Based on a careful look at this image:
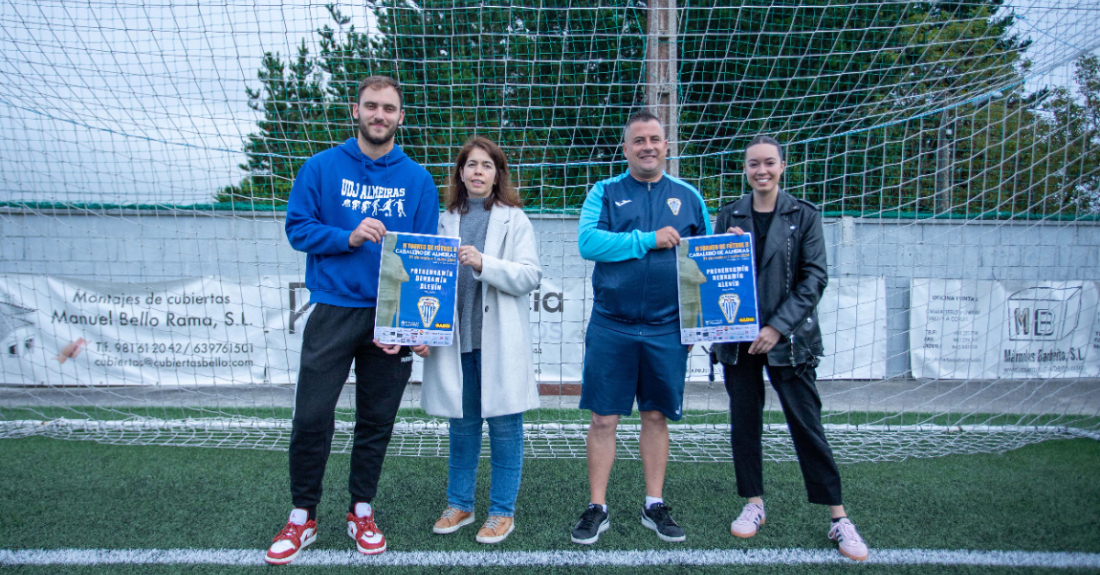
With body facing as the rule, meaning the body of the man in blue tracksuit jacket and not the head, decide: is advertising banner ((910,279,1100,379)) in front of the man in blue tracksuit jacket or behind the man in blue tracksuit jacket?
behind

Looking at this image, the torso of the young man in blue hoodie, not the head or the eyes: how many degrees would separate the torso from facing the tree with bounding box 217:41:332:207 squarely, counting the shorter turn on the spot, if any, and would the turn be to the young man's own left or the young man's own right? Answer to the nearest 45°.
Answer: approximately 180°

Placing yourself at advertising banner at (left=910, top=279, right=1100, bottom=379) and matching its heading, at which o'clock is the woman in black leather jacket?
The woman in black leather jacket is roughly at 12 o'clock from the advertising banner.

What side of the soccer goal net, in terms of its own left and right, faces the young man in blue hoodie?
front

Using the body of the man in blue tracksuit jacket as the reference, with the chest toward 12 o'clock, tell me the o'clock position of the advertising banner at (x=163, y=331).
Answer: The advertising banner is roughly at 4 o'clock from the man in blue tracksuit jacket.

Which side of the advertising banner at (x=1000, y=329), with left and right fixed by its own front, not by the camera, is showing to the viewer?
front

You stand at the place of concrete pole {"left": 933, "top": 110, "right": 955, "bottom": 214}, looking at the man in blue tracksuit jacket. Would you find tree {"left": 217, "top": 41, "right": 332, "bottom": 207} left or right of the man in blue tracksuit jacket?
right

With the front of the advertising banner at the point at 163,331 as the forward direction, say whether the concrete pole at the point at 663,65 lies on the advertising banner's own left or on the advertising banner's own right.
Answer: on the advertising banner's own left

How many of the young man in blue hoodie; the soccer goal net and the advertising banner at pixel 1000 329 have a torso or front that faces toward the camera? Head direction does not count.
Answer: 3

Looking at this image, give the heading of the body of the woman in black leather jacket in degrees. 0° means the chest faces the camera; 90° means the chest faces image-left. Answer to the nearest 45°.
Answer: approximately 0°
